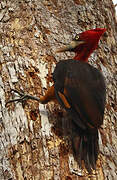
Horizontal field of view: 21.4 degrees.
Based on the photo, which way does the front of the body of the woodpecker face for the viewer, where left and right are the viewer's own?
facing away from the viewer and to the left of the viewer
